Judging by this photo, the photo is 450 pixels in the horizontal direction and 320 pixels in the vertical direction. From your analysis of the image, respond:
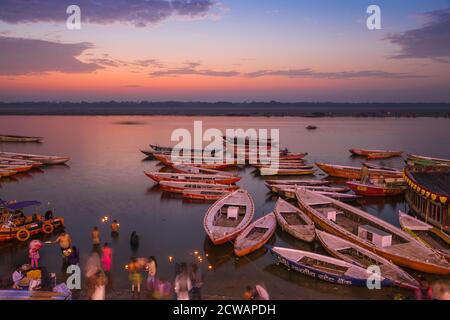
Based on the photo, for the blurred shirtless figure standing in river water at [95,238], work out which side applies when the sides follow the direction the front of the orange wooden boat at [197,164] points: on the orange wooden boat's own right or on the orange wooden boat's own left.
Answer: on the orange wooden boat's own left

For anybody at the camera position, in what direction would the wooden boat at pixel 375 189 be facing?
facing to the left of the viewer

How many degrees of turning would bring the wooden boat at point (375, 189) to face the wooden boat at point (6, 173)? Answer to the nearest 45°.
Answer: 0° — it already faces it

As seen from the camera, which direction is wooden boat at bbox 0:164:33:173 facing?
to the viewer's right

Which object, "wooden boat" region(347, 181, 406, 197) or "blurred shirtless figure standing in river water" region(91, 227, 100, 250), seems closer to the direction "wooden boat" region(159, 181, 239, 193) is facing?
the blurred shirtless figure standing in river water

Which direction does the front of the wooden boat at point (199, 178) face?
to the viewer's left

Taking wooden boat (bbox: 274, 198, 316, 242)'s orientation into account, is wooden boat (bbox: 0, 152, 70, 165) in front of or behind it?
in front

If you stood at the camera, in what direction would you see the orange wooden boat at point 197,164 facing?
facing to the left of the viewer

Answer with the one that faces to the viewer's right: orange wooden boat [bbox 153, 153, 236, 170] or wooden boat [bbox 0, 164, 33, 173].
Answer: the wooden boat

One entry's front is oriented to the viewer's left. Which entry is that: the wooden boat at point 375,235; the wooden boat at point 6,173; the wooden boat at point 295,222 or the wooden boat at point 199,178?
the wooden boat at point 199,178

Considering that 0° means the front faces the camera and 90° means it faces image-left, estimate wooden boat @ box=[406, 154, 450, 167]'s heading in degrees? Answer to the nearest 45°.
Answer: approximately 90°
